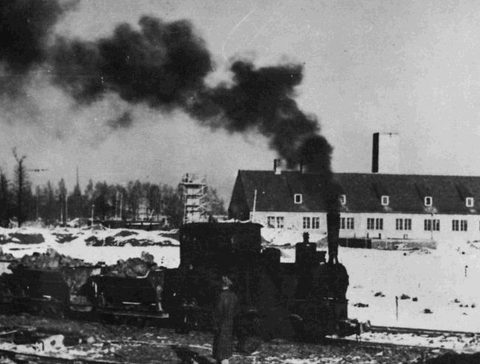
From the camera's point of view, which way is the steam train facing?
to the viewer's right

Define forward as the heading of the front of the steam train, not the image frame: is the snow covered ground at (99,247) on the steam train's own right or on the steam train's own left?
on the steam train's own left

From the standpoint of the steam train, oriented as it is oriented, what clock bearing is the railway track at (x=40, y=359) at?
The railway track is roughly at 5 o'clock from the steam train.

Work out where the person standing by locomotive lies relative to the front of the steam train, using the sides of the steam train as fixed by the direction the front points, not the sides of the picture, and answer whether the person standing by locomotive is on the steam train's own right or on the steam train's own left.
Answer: on the steam train's own right

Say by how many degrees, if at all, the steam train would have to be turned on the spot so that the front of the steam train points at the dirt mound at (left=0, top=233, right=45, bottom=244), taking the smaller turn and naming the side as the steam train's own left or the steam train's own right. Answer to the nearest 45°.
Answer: approximately 90° to the steam train's own left
